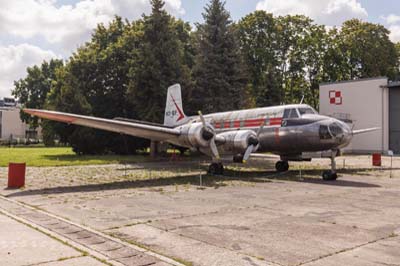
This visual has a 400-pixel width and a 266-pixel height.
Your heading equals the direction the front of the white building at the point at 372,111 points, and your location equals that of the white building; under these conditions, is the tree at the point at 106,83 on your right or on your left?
on your right

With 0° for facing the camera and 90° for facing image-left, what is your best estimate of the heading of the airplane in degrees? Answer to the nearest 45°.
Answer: approximately 315°

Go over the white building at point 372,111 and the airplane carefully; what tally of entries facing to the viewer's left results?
0

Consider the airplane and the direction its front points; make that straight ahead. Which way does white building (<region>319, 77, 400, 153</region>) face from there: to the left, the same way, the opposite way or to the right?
to the right

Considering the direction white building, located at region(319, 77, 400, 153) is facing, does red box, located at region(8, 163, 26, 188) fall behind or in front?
in front

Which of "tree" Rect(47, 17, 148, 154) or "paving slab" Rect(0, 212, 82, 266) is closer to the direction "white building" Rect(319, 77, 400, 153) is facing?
the paving slab

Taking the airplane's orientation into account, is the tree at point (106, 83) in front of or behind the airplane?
behind

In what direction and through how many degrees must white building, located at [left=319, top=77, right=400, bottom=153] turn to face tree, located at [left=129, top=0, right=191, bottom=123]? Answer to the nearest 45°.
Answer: approximately 45° to its right

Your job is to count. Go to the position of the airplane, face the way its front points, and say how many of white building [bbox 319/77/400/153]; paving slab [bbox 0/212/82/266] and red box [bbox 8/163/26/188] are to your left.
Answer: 1

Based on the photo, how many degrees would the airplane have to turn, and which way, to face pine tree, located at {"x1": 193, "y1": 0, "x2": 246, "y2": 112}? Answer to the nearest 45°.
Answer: approximately 135° to its left

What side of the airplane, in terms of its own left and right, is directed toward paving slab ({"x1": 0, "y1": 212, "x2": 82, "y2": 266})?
right

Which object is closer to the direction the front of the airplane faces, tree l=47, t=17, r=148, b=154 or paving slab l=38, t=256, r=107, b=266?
the paving slab

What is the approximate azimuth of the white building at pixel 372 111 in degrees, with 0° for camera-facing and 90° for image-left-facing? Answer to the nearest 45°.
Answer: approximately 0°

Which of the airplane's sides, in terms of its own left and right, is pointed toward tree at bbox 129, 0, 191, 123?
back
